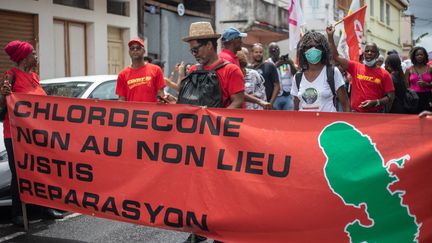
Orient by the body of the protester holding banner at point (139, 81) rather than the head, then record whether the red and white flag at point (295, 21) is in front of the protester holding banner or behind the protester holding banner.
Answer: behind

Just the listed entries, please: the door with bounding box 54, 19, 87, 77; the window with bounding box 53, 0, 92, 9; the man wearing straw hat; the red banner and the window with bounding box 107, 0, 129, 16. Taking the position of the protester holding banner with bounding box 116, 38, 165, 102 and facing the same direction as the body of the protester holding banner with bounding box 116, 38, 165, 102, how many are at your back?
3

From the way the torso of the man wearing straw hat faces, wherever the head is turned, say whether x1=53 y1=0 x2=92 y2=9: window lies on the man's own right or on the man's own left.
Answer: on the man's own right

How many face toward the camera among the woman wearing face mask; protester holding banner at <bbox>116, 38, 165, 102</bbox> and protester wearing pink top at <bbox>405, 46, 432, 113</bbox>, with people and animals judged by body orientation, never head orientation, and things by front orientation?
3

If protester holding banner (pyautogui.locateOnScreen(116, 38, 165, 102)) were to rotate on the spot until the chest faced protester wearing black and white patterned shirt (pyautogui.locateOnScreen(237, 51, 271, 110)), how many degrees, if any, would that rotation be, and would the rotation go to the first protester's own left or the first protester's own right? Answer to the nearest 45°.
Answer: approximately 135° to the first protester's own left

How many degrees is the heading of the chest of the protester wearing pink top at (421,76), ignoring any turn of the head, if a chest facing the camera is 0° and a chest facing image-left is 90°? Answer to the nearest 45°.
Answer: approximately 0°

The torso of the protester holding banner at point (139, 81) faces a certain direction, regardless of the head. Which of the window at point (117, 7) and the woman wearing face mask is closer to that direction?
the woman wearing face mask

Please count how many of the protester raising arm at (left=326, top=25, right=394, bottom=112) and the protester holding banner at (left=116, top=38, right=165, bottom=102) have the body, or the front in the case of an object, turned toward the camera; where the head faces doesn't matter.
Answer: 2

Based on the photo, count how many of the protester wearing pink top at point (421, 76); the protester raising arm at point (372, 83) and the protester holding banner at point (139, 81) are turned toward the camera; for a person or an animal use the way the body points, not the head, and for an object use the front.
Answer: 3

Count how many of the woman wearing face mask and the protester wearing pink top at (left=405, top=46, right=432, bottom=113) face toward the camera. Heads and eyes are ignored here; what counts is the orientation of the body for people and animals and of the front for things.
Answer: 2

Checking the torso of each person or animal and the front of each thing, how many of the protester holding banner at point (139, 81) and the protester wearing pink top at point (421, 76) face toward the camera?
2

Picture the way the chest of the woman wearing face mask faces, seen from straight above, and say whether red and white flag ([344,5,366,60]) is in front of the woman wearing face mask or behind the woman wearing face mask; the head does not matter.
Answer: behind

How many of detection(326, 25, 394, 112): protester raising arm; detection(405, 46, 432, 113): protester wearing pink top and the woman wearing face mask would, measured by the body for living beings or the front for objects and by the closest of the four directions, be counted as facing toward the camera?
3

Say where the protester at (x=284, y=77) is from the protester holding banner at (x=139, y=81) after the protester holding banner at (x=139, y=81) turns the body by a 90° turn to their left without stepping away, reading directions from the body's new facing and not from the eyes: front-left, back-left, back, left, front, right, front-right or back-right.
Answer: front-left
